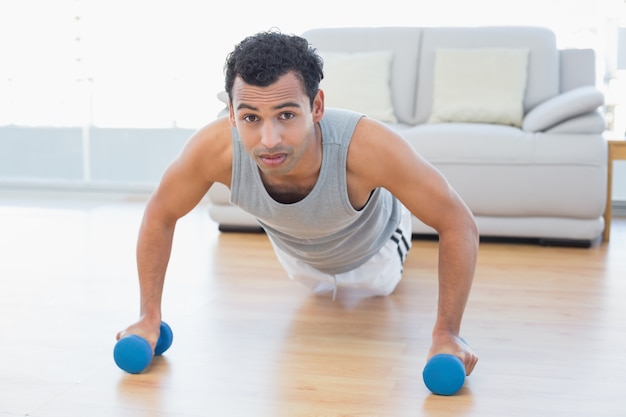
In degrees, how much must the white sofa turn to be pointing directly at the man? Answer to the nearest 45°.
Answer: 0° — it already faces them

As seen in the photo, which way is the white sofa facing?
toward the camera
